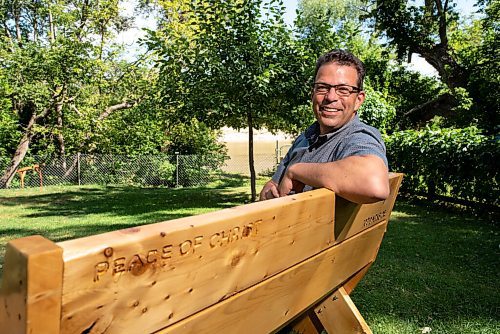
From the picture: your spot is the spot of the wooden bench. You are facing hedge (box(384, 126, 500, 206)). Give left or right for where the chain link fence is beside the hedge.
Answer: left

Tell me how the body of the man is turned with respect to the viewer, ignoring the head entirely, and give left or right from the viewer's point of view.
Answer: facing the viewer and to the left of the viewer

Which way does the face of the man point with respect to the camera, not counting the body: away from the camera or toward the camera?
toward the camera

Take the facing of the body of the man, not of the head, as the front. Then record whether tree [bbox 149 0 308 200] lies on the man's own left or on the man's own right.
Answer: on the man's own right

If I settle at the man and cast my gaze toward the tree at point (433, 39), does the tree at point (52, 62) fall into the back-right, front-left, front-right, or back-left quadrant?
front-left

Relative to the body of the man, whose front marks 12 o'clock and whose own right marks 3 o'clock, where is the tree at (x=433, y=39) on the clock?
The tree is roughly at 5 o'clock from the man.

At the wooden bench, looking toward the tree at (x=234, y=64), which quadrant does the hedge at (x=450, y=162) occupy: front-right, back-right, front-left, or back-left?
front-right

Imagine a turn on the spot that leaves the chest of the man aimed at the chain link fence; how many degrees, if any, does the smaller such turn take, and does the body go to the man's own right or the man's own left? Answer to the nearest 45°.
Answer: approximately 90° to the man's own right

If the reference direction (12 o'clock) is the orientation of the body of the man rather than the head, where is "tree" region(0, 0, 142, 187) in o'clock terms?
The tree is roughly at 3 o'clock from the man.
